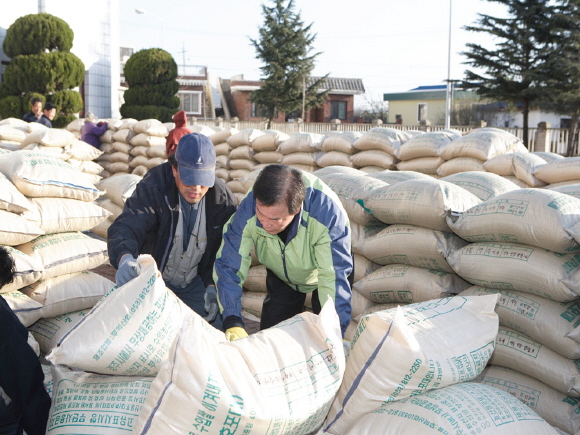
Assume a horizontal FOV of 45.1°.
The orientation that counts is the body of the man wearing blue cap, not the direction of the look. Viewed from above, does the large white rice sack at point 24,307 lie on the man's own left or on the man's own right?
on the man's own right

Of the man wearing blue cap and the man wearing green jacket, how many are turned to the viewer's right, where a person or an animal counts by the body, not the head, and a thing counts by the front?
0

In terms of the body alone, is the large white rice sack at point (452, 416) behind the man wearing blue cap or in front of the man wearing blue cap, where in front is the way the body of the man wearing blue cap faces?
in front

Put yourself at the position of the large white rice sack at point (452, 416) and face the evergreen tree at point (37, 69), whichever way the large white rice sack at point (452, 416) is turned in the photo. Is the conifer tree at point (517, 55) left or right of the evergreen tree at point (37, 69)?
right

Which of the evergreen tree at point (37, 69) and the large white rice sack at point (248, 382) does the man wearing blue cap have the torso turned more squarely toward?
the large white rice sack

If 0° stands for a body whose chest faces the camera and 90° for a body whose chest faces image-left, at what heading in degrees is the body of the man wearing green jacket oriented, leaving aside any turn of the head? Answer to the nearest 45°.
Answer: approximately 45°

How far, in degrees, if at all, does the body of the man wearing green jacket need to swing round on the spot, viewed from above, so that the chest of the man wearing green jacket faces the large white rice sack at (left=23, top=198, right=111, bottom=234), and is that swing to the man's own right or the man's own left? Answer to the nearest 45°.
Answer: approximately 90° to the man's own right

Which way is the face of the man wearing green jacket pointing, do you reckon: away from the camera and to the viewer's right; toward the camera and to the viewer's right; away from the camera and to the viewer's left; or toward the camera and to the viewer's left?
toward the camera and to the viewer's left

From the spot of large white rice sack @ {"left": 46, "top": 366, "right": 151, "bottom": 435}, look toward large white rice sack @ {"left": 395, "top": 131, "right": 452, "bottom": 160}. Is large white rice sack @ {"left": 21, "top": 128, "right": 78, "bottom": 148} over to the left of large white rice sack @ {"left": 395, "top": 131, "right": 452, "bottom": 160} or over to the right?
left

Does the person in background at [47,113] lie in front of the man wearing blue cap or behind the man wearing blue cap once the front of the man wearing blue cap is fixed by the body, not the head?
behind

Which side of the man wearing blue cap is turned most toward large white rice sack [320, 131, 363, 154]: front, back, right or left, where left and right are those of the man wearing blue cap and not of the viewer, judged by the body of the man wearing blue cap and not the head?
back

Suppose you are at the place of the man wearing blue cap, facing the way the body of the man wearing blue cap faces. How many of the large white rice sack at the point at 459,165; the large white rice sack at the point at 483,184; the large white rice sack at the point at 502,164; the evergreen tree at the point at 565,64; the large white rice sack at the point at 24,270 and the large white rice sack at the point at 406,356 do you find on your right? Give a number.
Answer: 1

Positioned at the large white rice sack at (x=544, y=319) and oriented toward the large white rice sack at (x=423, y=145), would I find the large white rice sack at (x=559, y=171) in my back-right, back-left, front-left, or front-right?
front-right

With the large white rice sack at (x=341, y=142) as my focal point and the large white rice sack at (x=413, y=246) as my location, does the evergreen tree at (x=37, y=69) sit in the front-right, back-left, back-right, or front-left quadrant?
front-left

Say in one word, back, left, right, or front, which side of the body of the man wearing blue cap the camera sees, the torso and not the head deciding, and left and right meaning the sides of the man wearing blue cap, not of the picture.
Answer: front
